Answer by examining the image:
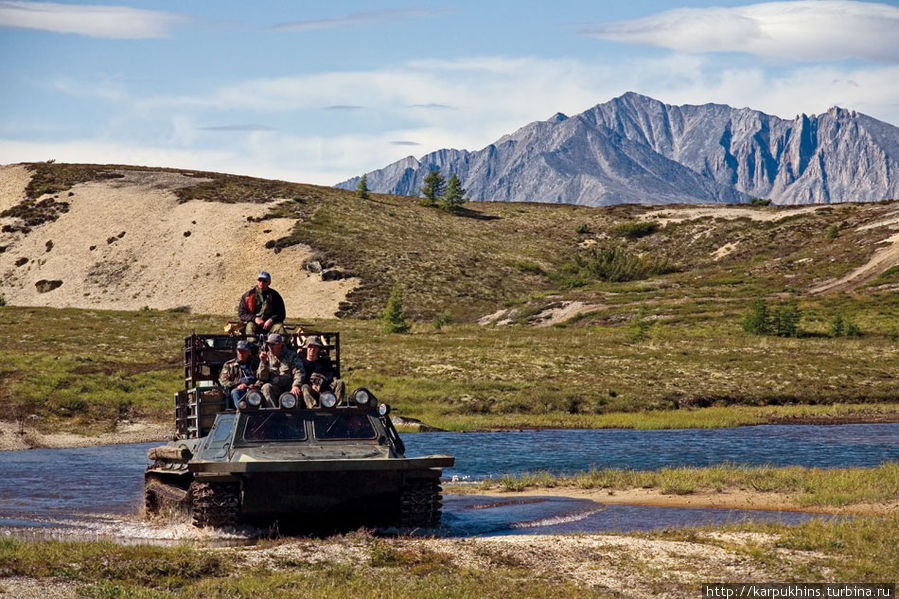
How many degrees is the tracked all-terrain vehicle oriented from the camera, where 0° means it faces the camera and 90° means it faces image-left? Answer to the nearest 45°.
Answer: approximately 0°

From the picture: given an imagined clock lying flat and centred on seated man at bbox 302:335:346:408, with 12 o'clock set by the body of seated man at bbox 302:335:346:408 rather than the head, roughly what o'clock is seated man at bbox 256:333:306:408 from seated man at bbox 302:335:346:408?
seated man at bbox 256:333:306:408 is roughly at 3 o'clock from seated man at bbox 302:335:346:408.

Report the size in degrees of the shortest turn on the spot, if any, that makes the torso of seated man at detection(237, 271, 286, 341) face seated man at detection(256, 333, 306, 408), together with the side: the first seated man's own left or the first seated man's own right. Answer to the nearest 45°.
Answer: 0° — they already face them

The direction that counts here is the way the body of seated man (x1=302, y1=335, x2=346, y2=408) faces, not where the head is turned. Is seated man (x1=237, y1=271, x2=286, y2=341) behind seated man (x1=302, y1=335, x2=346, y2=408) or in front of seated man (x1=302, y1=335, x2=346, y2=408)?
behind

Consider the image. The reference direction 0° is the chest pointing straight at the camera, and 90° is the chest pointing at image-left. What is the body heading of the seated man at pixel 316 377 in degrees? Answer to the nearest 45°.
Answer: approximately 0°
